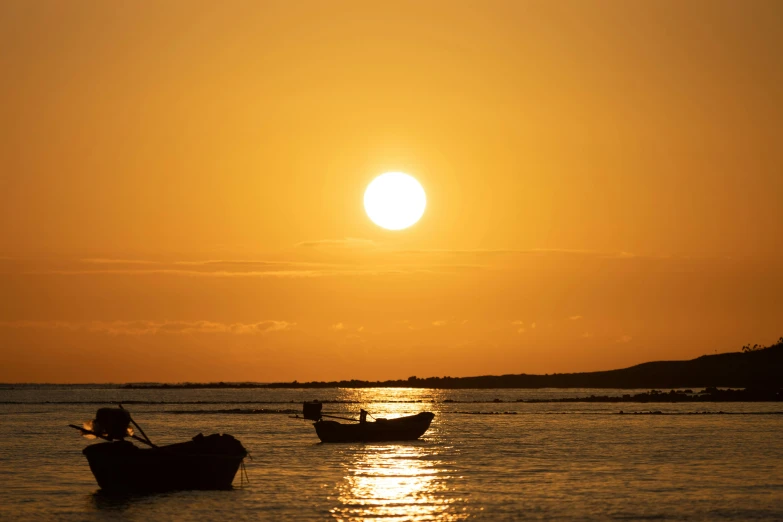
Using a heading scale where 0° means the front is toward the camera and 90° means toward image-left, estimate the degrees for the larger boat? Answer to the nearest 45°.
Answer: approximately 270°
